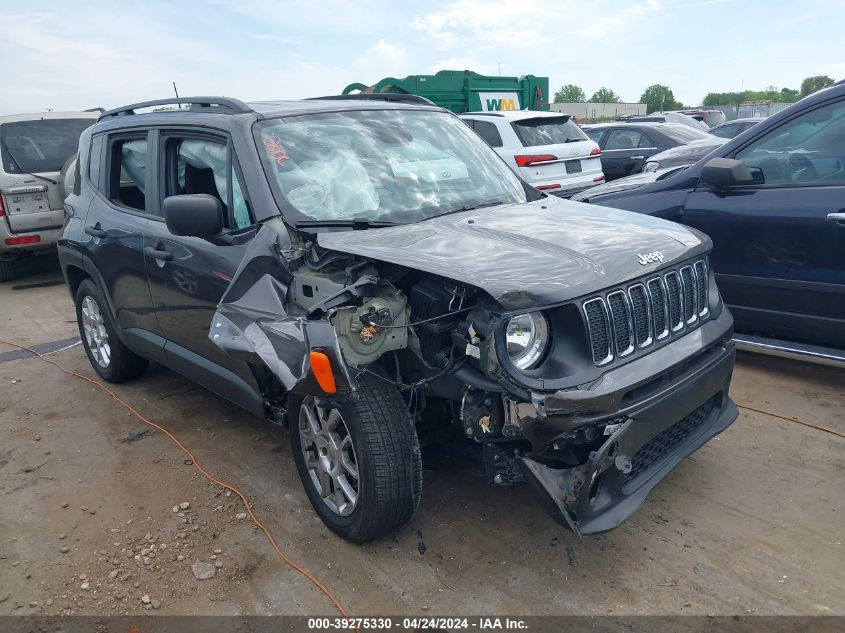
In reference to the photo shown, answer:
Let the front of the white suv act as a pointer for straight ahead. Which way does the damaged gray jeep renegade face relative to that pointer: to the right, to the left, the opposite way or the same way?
the opposite way

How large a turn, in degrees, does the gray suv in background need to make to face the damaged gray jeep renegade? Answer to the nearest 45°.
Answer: approximately 180°

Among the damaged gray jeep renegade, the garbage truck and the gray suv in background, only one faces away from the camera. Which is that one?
the gray suv in background

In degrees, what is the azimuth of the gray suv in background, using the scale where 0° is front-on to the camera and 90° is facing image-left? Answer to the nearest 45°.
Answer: approximately 180°

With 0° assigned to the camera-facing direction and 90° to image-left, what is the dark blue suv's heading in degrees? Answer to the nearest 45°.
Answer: approximately 135°

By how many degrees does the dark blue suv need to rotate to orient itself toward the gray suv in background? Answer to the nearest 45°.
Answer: approximately 45° to its left

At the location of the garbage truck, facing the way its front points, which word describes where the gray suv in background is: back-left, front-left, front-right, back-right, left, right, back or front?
front-left

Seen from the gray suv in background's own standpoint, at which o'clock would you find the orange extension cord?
The orange extension cord is roughly at 6 o'clock from the gray suv in background.

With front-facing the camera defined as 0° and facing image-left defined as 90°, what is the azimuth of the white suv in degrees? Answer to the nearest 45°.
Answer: approximately 135°

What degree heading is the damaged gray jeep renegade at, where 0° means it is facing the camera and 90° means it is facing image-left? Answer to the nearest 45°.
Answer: approximately 315°

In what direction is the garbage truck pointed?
to the viewer's left
